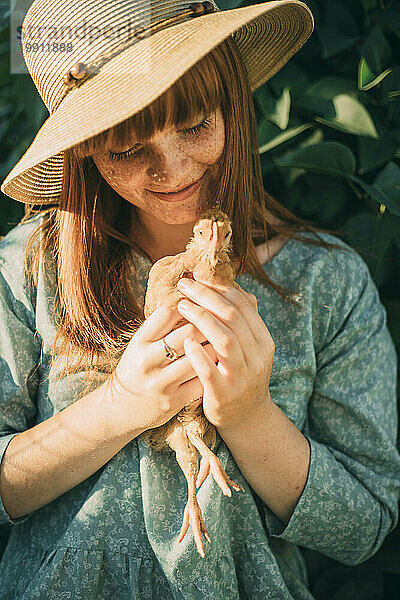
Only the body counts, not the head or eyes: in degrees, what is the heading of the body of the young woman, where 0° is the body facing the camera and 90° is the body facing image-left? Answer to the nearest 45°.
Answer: approximately 0°
